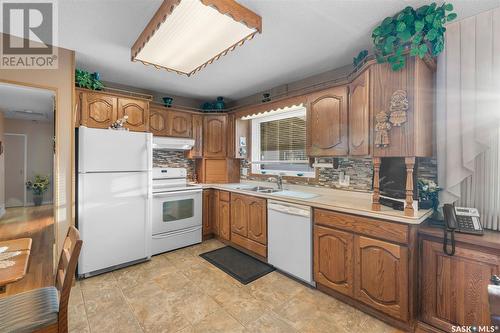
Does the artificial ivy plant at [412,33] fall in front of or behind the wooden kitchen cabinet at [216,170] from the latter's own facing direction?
in front

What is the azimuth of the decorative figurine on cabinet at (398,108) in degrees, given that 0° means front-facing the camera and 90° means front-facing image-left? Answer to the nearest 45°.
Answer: approximately 0°

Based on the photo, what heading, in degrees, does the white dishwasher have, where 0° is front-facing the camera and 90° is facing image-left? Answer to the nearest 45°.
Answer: approximately 45°

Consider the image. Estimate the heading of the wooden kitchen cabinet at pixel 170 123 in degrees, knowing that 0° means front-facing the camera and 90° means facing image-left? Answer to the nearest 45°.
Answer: approximately 315°

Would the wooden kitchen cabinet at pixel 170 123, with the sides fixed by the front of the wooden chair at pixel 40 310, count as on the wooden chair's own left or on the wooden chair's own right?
on the wooden chair's own right

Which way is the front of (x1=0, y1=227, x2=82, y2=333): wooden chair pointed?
to the viewer's left

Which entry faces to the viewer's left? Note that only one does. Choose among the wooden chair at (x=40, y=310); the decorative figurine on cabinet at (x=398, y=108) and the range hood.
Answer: the wooden chair

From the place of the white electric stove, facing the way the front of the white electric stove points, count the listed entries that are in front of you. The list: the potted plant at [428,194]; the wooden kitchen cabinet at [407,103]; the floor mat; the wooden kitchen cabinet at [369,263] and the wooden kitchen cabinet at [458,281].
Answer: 5
